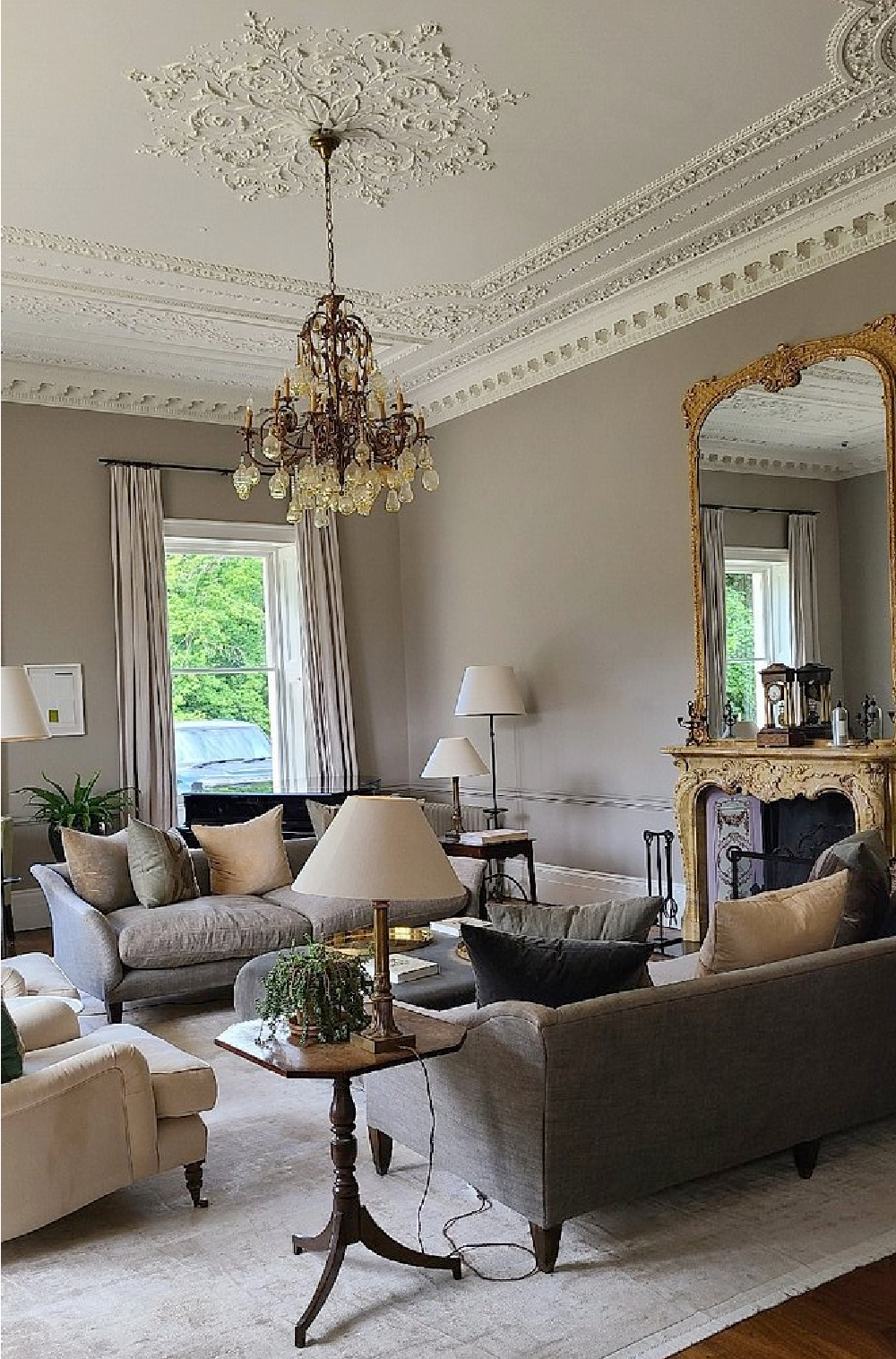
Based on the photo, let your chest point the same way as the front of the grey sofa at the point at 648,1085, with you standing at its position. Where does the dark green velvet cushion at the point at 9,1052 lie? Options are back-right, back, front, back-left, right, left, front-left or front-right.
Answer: front-left

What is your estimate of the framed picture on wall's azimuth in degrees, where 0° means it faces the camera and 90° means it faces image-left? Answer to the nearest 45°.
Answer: approximately 0°

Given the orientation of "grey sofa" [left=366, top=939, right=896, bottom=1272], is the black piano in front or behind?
in front

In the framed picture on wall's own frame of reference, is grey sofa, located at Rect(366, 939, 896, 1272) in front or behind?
in front

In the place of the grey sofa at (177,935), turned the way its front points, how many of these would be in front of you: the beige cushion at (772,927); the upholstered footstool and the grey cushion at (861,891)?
3

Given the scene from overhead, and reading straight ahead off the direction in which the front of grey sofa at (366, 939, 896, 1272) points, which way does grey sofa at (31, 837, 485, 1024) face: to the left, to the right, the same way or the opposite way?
the opposite way

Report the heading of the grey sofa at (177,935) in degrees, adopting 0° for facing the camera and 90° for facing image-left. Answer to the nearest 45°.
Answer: approximately 315°

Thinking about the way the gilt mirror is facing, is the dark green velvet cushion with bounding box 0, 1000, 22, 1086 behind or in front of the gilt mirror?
in front

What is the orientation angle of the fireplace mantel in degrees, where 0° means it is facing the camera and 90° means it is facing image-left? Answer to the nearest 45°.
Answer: approximately 45°

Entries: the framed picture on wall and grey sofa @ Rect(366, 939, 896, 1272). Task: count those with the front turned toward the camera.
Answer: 1

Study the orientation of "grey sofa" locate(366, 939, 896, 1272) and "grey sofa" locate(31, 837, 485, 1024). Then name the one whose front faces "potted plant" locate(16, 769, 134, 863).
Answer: "grey sofa" locate(366, 939, 896, 1272)

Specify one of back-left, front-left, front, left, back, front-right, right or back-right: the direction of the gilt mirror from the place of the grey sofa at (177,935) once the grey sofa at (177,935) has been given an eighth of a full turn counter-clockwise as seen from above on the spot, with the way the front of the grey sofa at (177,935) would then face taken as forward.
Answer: front

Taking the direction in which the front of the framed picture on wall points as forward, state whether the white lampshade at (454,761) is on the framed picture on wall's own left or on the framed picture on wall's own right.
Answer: on the framed picture on wall's own left

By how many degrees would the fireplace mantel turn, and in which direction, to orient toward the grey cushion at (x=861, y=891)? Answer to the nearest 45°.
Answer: approximately 45° to its left

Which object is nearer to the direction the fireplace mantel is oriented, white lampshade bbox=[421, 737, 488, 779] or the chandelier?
the chandelier
